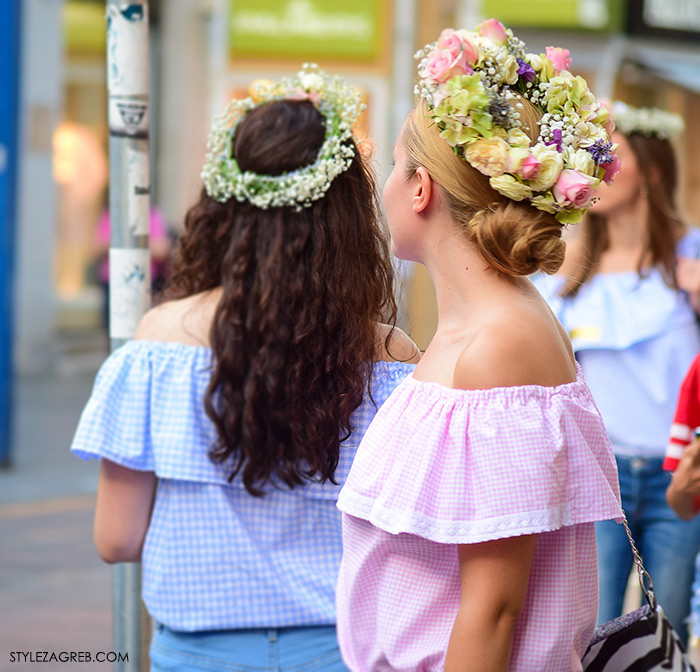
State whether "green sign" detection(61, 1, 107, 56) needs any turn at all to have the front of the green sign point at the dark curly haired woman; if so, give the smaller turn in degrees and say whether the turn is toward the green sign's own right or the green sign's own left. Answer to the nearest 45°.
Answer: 0° — it already faces them

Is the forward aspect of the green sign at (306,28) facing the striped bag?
yes

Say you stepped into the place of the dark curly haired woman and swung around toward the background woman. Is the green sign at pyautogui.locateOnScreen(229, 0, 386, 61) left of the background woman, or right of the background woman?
left

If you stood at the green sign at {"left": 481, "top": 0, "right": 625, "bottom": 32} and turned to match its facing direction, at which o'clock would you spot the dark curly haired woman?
The dark curly haired woman is roughly at 12 o'clock from the green sign.

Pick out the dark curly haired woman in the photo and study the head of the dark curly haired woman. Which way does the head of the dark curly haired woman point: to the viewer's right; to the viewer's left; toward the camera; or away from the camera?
away from the camera

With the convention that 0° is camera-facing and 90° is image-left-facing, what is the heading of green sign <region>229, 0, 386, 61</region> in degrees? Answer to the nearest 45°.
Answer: approximately 0°

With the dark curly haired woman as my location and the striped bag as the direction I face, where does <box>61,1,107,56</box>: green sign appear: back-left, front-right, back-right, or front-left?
back-left

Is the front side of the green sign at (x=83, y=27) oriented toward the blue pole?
yes
